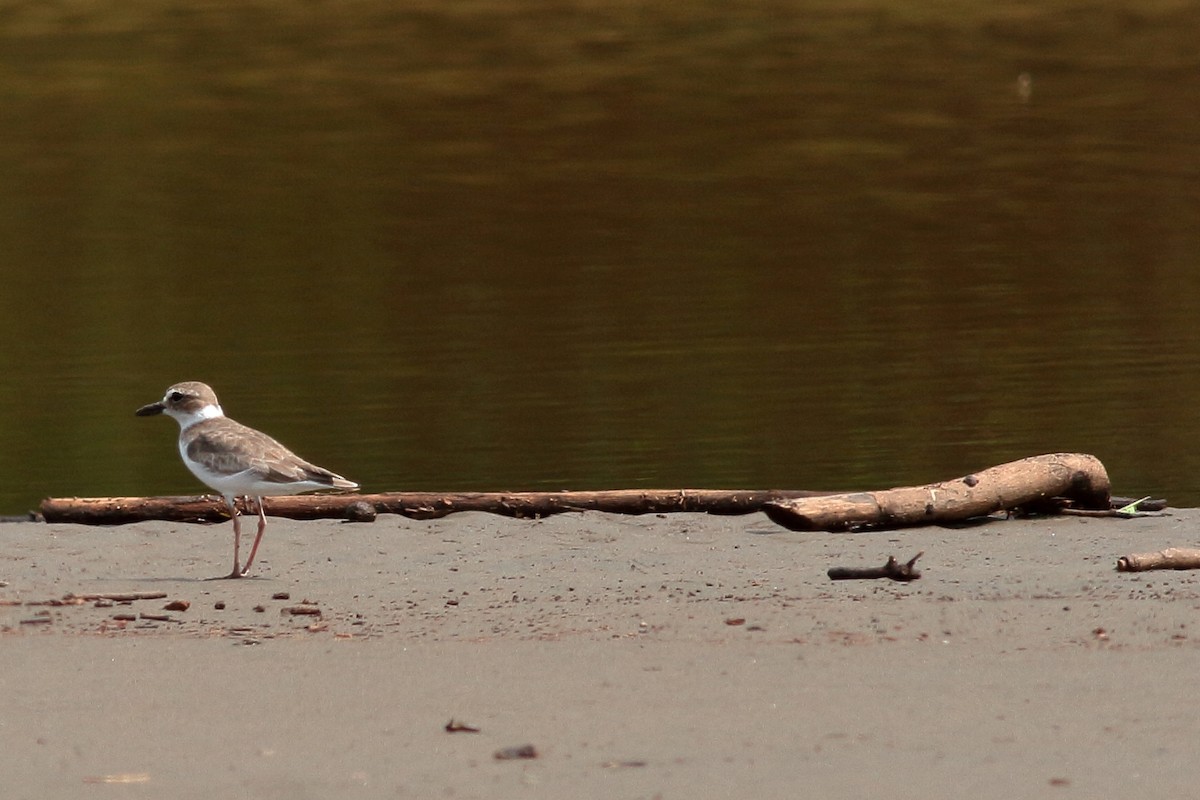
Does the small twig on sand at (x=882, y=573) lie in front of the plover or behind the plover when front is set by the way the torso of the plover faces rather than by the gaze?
behind

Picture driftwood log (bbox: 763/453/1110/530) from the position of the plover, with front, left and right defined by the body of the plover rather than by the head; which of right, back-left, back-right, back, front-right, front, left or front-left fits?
back

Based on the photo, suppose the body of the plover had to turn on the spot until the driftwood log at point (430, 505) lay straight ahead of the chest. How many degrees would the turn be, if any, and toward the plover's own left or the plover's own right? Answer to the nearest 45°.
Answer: approximately 135° to the plover's own right

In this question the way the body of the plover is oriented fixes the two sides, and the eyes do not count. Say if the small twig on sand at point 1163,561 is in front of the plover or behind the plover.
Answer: behind

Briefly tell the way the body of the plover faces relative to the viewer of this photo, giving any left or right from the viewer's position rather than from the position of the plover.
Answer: facing to the left of the viewer

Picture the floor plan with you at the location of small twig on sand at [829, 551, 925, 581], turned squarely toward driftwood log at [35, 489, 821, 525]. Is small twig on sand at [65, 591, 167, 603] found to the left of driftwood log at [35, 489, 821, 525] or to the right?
left
